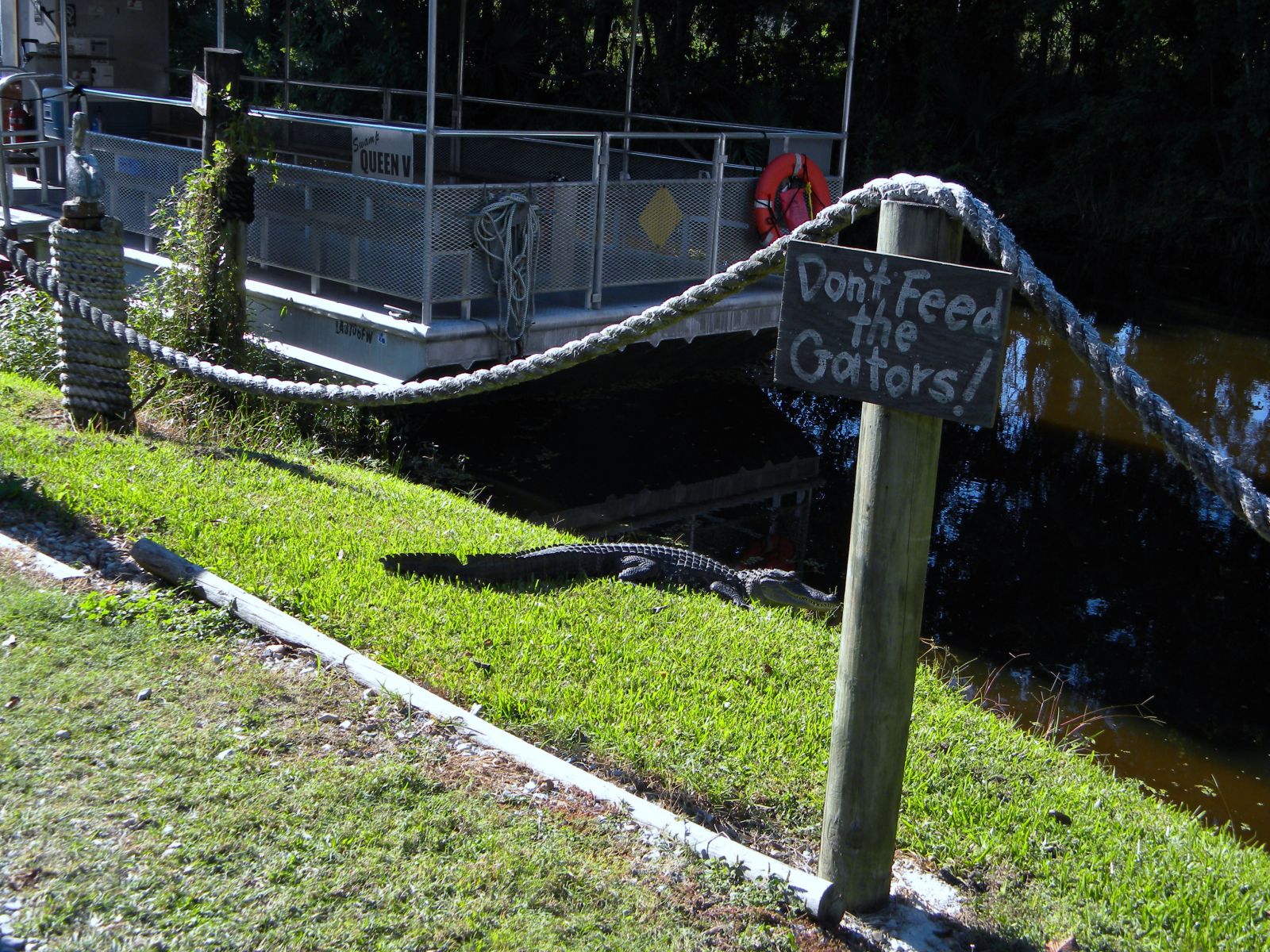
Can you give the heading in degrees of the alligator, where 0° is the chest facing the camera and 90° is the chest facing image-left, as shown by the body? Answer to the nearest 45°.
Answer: approximately 270°

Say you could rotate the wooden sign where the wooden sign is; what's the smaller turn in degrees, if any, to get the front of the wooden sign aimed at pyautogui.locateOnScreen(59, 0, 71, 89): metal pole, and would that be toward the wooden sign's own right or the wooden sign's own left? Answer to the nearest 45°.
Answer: approximately 135° to the wooden sign's own right

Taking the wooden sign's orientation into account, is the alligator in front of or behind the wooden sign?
behind

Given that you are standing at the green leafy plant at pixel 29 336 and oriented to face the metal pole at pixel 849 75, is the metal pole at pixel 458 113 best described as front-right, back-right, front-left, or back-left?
front-left

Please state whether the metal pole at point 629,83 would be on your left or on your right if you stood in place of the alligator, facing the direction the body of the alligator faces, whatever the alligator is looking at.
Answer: on your left

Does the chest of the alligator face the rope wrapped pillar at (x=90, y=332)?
no

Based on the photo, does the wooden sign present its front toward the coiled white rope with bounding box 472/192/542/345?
no

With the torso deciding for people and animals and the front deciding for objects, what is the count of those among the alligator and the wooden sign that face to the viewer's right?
1

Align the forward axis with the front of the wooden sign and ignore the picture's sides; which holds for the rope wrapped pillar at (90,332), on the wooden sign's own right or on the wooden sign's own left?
on the wooden sign's own right

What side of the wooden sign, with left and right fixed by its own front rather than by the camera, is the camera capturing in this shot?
front

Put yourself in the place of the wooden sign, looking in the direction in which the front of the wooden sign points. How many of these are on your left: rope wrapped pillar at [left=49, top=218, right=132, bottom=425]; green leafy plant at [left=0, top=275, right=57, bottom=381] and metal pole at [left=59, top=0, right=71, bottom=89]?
0

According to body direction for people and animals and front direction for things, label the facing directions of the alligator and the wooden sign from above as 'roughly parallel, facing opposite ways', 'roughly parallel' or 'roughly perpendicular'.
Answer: roughly perpendicular

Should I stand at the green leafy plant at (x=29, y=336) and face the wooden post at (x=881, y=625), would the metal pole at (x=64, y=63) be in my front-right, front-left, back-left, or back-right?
back-left

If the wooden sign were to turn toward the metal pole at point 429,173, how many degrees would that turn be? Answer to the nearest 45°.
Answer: approximately 135° to its right

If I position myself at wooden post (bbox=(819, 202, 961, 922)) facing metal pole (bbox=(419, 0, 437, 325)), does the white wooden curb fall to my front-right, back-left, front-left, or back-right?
front-left

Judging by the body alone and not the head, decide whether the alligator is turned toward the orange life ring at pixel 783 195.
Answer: no

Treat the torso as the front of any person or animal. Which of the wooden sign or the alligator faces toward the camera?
the wooden sign
